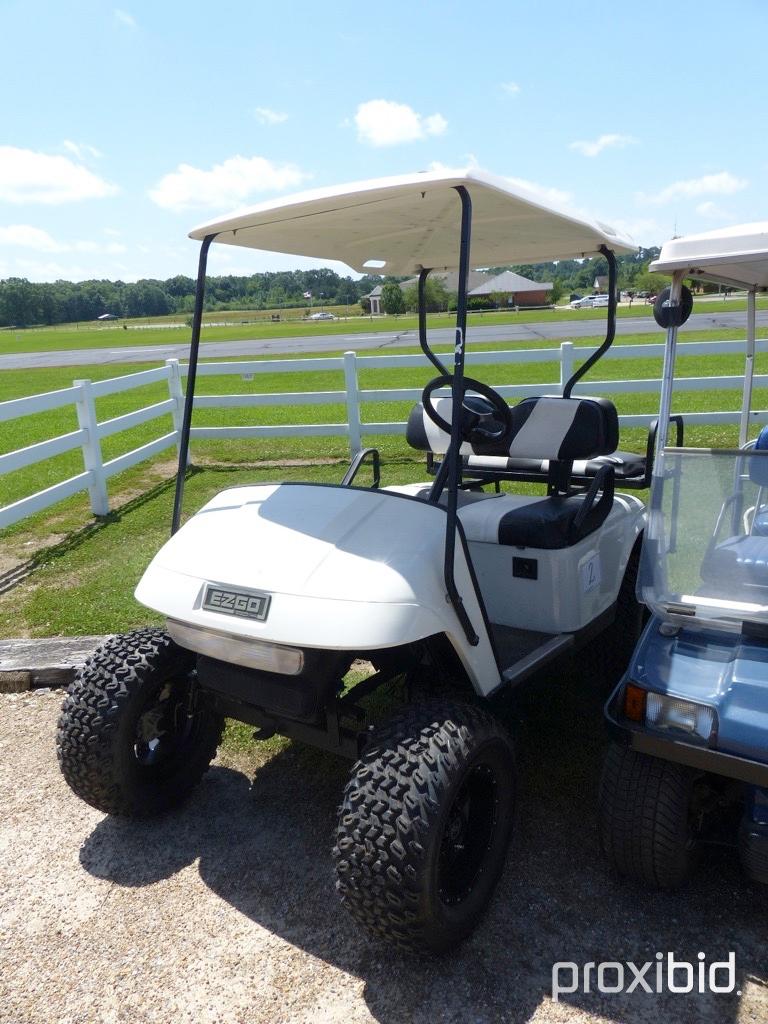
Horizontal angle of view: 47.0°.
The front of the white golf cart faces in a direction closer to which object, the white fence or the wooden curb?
the wooden curb

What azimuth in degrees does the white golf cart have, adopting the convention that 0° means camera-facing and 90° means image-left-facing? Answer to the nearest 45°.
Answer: approximately 45°

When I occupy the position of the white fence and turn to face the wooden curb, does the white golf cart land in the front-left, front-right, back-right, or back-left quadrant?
front-left

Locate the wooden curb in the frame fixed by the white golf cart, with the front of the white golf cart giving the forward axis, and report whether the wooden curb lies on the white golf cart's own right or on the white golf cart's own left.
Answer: on the white golf cart's own right

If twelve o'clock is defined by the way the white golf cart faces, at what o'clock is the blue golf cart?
The blue golf cart is roughly at 8 o'clock from the white golf cart.

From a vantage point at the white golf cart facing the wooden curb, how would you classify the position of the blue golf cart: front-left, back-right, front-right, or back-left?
back-right

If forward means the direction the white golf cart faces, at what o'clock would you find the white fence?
The white fence is roughly at 4 o'clock from the white golf cart.

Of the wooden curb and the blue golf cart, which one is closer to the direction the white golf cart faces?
the wooden curb

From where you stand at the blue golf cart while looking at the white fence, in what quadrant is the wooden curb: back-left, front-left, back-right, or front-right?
front-left
